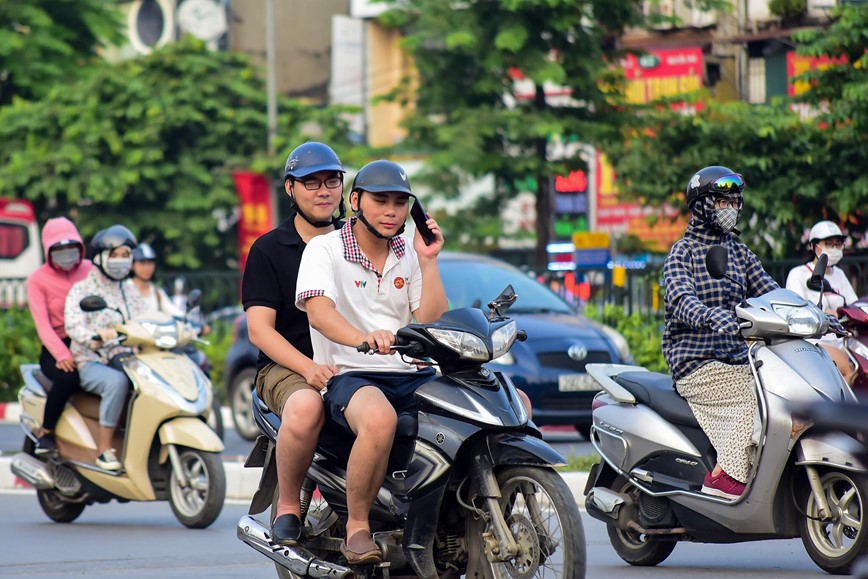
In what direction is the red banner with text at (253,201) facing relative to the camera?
toward the camera

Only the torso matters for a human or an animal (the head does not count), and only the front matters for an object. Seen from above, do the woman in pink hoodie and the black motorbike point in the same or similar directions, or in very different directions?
same or similar directions

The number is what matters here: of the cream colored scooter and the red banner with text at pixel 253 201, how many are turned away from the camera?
0

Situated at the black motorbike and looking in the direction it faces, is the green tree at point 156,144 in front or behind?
behind

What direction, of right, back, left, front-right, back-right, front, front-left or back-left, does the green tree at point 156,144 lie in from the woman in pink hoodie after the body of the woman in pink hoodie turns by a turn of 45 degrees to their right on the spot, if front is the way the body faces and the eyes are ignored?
back

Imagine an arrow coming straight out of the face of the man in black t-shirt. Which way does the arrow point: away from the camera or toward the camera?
toward the camera

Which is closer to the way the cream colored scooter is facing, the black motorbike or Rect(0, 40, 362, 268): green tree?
the black motorbike

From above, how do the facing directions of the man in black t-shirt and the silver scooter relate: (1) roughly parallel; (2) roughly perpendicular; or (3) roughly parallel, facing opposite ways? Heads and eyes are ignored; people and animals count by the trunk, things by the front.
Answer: roughly parallel

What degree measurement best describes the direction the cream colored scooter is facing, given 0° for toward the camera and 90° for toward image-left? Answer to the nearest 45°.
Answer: approximately 315°

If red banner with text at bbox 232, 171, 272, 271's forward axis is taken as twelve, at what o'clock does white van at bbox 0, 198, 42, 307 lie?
The white van is roughly at 3 o'clock from the red banner with text.

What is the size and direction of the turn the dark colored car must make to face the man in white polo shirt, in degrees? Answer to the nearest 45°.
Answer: approximately 45° to its right

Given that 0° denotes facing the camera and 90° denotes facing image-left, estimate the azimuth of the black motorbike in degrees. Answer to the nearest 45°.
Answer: approximately 315°

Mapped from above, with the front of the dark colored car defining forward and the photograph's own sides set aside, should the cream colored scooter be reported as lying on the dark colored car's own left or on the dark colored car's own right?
on the dark colored car's own right

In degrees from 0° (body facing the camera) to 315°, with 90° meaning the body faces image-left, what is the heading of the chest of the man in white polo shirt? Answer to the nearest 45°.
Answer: approximately 315°
